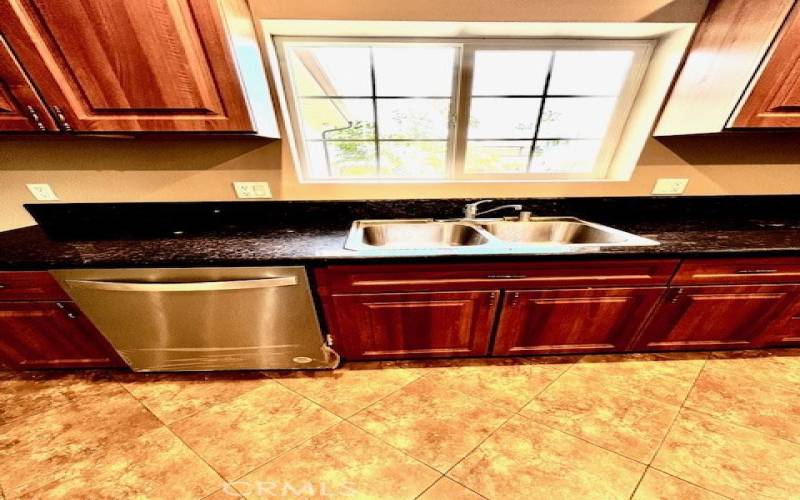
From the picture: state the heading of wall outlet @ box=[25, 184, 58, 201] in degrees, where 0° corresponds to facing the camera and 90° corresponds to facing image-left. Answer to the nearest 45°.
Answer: approximately 0°

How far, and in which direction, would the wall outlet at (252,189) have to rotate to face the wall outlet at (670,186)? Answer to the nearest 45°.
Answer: approximately 45° to its left
